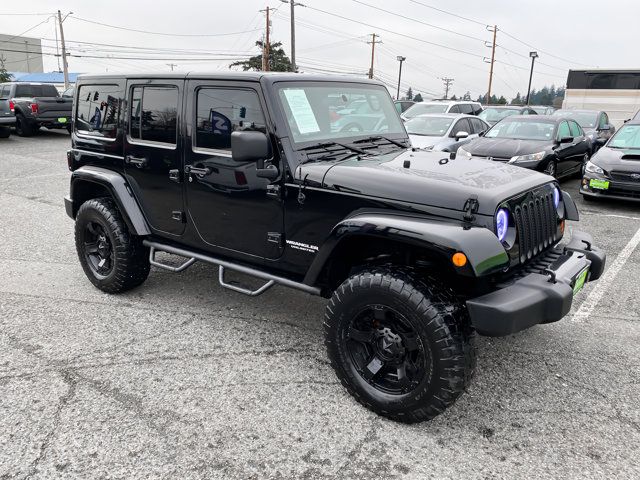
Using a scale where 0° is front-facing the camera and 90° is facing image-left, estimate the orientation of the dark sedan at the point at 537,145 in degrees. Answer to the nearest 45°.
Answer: approximately 45°

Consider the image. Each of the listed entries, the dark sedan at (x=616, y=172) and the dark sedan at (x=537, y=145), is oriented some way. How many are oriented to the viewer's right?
0

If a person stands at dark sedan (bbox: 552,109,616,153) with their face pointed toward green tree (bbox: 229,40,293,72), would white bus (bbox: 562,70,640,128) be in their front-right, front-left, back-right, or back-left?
front-right

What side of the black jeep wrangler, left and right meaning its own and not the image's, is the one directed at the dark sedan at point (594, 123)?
left

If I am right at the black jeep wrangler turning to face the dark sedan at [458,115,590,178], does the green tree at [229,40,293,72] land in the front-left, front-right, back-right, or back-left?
front-left

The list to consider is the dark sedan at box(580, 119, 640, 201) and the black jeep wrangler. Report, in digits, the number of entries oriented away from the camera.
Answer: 0

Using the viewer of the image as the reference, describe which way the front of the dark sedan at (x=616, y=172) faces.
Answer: facing the viewer and to the left of the viewer

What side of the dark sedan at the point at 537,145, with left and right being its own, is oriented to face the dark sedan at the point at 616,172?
left

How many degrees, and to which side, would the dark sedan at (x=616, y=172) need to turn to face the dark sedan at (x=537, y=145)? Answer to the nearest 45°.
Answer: approximately 90° to its right

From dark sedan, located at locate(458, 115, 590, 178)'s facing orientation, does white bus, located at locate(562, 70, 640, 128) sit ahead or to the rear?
to the rear

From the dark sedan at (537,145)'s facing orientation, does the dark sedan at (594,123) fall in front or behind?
behind

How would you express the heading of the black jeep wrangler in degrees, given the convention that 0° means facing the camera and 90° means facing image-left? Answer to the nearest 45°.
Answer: approximately 315°

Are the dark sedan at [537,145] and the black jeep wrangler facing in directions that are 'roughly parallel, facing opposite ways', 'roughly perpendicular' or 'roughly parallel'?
roughly perpendicular

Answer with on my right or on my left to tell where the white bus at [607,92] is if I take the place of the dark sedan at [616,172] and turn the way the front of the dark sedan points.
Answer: on my right

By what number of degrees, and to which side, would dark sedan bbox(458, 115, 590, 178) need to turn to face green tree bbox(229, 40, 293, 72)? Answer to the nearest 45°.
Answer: approximately 90° to its right
